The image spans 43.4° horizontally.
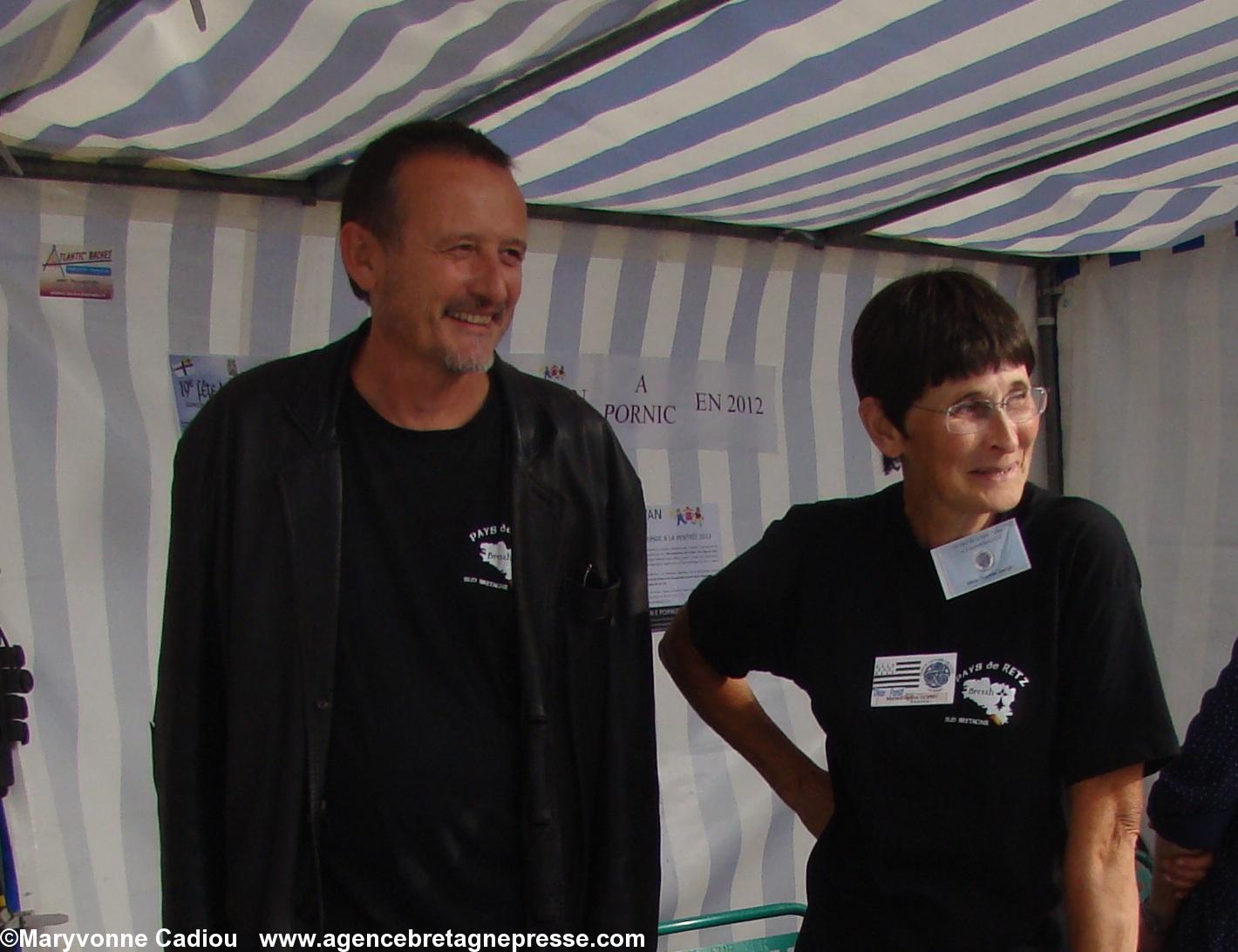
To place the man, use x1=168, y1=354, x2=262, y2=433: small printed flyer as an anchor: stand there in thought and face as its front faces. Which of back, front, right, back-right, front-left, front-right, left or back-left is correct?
front

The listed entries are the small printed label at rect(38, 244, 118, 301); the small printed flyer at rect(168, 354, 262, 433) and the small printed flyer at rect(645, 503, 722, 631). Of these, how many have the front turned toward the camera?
3

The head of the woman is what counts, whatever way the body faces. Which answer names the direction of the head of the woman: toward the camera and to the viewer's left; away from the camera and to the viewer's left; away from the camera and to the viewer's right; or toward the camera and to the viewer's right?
toward the camera and to the viewer's right

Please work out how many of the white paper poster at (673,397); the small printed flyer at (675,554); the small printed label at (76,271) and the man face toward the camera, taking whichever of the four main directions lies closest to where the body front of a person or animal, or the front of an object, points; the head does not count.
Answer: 4

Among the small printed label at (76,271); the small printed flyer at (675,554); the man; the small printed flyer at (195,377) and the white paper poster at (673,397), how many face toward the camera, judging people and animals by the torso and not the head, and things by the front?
5

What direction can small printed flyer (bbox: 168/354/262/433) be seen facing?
toward the camera

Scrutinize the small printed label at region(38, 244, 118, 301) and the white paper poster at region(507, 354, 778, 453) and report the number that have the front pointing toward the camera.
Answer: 2

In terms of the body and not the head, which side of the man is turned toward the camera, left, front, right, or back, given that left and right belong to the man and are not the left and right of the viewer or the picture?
front

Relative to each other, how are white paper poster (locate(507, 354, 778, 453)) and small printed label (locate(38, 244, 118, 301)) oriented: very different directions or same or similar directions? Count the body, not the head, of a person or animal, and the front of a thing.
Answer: same or similar directions

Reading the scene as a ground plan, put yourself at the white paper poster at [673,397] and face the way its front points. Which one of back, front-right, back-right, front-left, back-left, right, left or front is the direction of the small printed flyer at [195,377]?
front-right

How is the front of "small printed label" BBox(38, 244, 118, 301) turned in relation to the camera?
facing the viewer

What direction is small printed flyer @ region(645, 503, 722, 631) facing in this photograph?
toward the camera

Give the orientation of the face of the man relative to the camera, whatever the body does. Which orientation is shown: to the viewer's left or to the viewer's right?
to the viewer's right

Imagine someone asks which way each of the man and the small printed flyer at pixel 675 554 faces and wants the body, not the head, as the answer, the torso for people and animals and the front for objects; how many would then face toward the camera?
2
